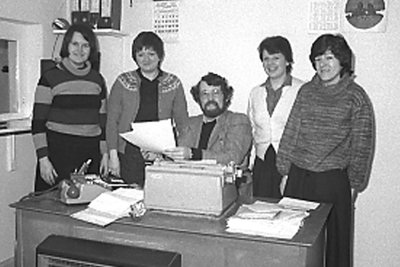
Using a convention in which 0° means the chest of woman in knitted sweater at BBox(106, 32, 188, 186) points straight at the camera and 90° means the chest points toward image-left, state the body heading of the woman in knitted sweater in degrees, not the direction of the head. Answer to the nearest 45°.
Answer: approximately 0°

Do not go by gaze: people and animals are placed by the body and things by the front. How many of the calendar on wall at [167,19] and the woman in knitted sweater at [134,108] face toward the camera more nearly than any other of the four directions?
2

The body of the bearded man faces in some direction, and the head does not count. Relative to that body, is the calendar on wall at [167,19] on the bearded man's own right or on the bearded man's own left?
on the bearded man's own right

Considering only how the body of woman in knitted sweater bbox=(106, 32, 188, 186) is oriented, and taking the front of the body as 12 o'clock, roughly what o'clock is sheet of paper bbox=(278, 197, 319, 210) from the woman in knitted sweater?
The sheet of paper is roughly at 11 o'clock from the woman in knitted sweater.

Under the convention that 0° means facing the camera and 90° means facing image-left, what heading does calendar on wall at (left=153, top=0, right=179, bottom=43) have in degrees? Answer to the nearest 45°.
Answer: approximately 0°

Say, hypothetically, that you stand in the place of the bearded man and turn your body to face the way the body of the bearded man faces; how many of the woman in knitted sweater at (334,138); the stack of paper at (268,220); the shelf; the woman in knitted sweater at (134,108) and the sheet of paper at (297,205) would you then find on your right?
2

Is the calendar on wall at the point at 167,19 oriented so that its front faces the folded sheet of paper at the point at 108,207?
yes

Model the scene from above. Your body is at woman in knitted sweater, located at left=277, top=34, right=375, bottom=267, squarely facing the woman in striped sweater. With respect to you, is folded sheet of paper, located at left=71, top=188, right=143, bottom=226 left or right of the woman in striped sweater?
left
